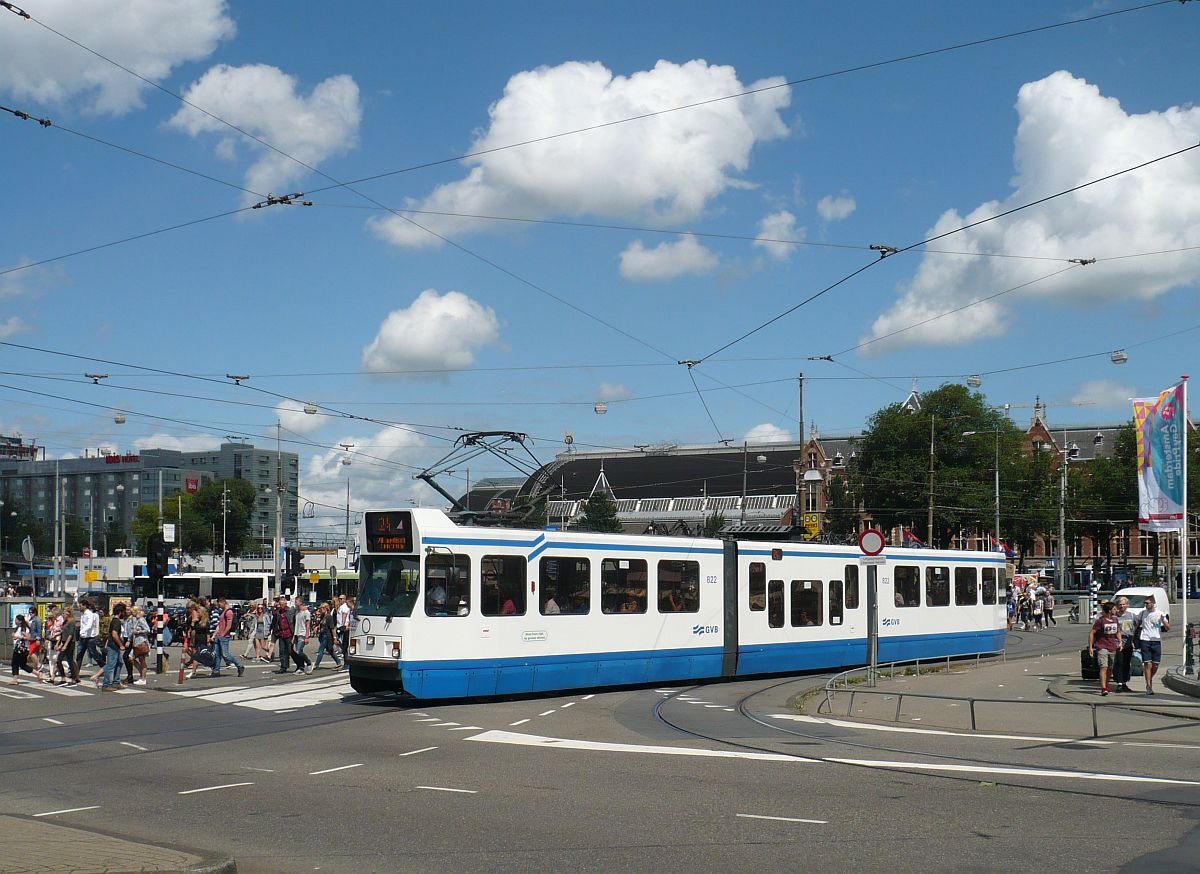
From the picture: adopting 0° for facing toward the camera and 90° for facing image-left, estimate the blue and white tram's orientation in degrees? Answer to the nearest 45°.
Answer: approximately 45°

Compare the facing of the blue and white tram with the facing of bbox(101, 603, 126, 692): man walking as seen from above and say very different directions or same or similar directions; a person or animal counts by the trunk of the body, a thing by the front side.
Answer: very different directions

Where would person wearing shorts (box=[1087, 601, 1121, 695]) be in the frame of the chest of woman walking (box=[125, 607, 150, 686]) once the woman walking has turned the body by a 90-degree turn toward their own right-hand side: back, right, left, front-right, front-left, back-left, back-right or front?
back-right

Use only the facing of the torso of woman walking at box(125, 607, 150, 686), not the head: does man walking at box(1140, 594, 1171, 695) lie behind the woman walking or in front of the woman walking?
behind
